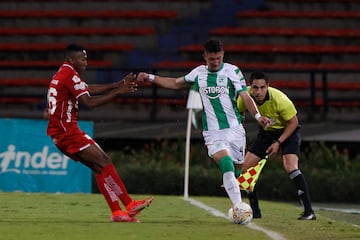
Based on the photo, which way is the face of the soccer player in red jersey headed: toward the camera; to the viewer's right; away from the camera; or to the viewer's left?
to the viewer's right

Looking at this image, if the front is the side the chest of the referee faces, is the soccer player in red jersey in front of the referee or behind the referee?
in front

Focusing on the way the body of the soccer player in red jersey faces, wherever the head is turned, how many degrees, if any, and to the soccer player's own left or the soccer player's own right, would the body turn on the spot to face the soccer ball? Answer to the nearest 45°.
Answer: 0° — they already face it

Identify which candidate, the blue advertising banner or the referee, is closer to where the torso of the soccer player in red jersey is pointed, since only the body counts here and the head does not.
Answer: the referee

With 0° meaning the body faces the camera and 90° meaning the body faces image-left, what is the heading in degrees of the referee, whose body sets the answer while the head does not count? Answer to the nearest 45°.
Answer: approximately 45°

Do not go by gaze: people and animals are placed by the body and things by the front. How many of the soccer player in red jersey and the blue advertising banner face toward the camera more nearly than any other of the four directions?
1

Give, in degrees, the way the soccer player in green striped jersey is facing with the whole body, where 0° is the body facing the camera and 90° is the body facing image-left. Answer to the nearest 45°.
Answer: approximately 0°

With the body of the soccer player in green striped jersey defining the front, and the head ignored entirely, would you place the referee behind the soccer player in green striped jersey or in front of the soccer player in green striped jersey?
behind

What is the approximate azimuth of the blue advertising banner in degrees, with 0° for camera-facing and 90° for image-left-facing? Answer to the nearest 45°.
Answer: approximately 0°

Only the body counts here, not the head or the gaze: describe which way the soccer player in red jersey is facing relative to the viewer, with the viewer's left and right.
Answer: facing to the right of the viewer

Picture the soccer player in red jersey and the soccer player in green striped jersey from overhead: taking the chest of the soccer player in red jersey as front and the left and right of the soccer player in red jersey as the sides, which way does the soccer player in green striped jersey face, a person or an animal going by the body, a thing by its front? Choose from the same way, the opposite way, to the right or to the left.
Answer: to the right

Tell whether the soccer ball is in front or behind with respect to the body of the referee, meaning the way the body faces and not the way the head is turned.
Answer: in front
